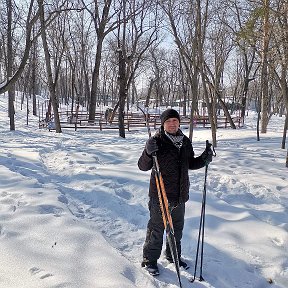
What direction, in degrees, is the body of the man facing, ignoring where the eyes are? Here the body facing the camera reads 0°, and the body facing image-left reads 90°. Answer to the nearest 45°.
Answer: approximately 315°
